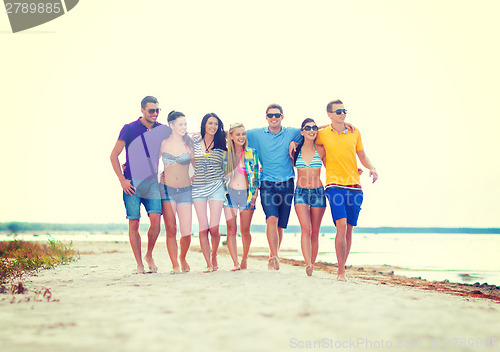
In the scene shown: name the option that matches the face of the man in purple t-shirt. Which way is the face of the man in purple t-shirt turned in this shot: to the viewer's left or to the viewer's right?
to the viewer's right

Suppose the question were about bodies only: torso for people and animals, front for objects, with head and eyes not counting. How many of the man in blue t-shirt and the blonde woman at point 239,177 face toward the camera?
2

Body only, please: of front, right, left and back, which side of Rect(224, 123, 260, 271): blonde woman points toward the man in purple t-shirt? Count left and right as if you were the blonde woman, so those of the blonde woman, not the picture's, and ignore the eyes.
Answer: right

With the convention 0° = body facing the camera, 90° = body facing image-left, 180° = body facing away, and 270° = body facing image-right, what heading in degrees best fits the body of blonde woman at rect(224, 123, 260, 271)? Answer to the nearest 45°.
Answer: approximately 0°

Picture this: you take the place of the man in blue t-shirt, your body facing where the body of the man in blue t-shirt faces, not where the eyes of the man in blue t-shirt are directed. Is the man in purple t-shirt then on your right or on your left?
on your right

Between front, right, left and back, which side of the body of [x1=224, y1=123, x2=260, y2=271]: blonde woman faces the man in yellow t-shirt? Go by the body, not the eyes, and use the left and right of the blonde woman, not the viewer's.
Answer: left
